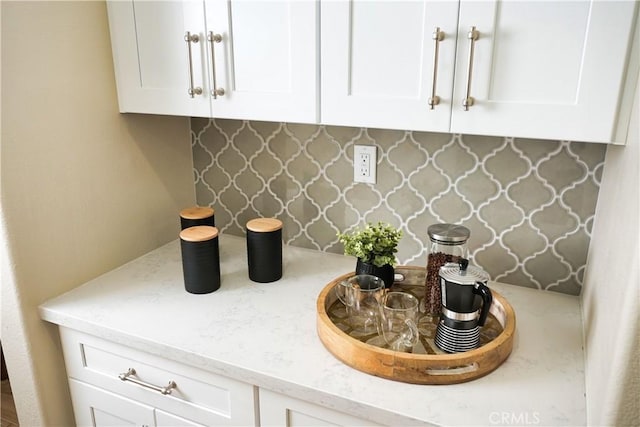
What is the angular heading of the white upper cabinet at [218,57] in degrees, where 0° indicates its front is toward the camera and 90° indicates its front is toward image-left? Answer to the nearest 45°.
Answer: approximately 45°

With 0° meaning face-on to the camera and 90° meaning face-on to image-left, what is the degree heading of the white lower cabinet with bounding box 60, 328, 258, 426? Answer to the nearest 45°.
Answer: approximately 45°

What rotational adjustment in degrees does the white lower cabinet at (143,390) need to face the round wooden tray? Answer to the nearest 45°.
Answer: approximately 90° to its left

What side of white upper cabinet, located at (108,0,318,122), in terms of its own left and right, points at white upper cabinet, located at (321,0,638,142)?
left

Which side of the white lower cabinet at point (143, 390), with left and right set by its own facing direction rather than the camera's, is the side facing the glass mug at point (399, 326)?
left
